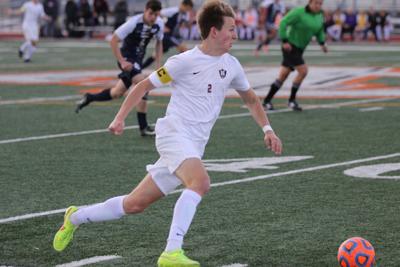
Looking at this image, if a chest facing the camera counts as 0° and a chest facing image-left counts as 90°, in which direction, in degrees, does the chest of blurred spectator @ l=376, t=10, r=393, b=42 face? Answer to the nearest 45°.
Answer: approximately 0°

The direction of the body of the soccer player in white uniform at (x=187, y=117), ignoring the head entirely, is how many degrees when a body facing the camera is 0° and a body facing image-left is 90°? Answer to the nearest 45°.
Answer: approximately 315°

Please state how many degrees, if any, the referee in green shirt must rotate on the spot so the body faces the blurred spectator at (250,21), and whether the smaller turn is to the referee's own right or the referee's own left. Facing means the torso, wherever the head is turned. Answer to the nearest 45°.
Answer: approximately 135° to the referee's own left

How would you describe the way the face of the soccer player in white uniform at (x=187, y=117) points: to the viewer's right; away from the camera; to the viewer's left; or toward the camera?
to the viewer's right

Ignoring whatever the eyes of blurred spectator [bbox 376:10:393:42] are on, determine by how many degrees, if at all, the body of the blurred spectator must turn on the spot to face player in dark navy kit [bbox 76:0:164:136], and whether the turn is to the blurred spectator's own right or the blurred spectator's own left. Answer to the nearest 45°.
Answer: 0° — they already face them
